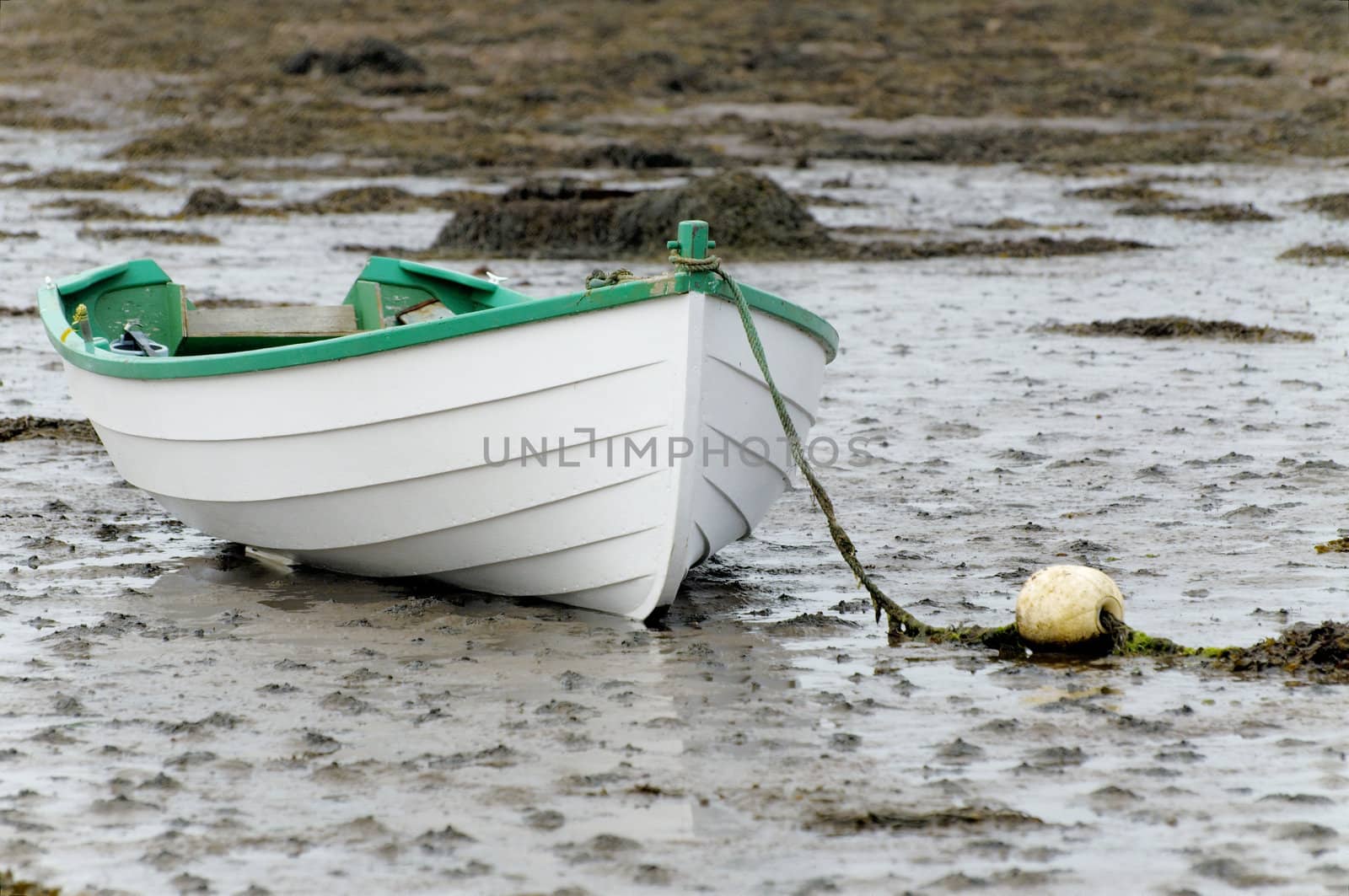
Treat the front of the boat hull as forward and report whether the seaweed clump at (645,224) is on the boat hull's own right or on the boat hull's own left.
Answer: on the boat hull's own left

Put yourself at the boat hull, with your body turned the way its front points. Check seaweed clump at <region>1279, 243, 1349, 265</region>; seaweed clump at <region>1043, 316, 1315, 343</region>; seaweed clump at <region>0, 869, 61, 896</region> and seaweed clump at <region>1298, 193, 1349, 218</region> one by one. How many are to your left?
3

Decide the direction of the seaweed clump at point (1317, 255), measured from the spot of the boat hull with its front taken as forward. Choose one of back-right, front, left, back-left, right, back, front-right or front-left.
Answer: left

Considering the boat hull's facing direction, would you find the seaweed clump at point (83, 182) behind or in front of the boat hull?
behind

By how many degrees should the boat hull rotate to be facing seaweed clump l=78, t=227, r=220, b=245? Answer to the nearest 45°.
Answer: approximately 135° to its left

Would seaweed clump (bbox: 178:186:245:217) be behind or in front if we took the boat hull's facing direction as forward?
behind

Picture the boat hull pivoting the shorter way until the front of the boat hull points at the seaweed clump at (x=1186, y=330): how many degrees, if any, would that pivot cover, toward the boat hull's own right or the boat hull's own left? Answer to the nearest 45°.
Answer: approximately 90° to the boat hull's own left

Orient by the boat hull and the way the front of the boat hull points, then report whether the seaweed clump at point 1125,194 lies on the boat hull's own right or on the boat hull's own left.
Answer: on the boat hull's own left

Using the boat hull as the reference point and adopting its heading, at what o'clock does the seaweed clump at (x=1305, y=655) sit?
The seaweed clump is roughly at 11 o'clock from the boat hull.

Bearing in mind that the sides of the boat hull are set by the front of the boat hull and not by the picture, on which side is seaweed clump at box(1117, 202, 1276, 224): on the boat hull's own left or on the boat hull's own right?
on the boat hull's own left

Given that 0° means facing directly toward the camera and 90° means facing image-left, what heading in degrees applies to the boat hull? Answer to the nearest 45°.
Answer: approximately 315°

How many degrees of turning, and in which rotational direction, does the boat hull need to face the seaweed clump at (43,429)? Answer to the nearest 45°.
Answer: approximately 180°
